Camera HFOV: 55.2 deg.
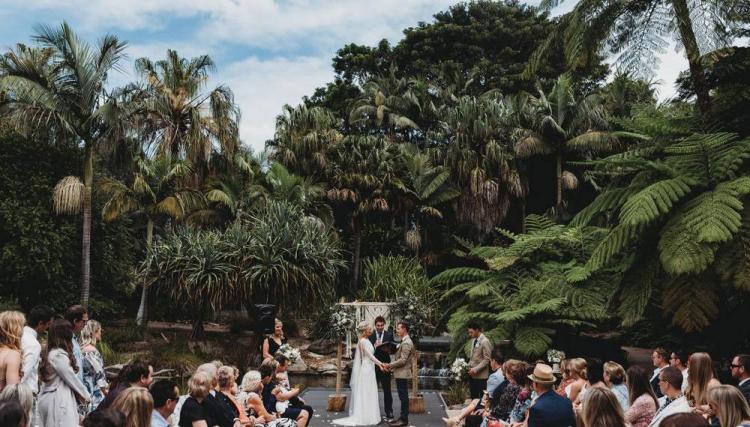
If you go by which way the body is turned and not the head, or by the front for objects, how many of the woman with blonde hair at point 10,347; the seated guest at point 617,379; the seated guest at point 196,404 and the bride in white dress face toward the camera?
0

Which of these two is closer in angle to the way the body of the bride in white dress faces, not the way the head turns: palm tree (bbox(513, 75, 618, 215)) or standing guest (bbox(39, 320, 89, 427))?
the palm tree

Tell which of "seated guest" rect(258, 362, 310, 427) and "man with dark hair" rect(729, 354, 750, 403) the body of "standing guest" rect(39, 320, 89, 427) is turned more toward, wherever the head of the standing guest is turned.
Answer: the seated guest

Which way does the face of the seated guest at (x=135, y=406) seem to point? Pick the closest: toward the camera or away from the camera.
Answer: away from the camera

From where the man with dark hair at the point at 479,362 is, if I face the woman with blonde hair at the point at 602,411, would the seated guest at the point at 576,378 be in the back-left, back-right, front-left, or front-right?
front-left

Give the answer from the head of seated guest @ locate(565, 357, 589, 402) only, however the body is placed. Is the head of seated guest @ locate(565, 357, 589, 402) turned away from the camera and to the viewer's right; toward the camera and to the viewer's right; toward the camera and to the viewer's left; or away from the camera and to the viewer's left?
away from the camera and to the viewer's left

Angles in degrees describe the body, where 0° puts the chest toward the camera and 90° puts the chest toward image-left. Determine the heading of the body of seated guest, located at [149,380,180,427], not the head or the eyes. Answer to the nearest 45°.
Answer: approximately 225°

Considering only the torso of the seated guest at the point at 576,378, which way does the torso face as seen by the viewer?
to the viewer's left

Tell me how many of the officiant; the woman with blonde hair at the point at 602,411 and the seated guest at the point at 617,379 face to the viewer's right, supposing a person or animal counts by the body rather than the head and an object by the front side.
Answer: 0

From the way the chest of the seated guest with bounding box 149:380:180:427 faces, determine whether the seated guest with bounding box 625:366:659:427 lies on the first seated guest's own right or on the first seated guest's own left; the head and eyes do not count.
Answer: on the first seated guest's own right

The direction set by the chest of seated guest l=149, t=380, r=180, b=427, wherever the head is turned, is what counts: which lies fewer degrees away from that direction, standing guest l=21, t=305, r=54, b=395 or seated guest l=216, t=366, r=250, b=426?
the seated guest

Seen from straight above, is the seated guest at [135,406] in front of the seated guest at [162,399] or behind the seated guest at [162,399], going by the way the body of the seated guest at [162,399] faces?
behind

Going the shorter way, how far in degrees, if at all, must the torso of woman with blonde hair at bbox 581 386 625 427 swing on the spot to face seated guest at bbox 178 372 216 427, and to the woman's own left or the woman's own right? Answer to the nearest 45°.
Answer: approximately 90° to the woman's own left

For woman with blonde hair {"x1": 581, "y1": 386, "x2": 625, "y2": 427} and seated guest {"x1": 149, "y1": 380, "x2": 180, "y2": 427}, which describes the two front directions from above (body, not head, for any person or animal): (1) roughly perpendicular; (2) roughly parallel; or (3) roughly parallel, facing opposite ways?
roughly parallel

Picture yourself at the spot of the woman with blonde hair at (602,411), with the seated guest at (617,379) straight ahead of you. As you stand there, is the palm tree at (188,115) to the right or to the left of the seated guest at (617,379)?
left

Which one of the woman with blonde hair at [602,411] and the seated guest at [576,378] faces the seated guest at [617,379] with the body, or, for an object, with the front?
the woman with blonde hair
